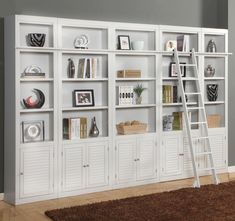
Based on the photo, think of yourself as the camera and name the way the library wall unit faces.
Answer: facing the viewer and to the right of the viewer

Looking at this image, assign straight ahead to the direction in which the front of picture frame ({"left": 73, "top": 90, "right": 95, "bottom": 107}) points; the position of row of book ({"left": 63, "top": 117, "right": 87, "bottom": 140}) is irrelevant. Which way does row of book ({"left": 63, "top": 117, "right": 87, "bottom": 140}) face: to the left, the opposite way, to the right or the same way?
the same way

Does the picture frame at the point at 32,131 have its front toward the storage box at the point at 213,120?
no

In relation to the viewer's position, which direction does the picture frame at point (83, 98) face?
facing the viewer

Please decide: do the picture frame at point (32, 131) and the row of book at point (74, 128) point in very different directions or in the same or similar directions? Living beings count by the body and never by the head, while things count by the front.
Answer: same or similar directions

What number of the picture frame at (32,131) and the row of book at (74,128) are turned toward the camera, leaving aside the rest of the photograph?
2

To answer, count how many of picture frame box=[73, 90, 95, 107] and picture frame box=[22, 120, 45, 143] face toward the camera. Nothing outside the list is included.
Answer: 2

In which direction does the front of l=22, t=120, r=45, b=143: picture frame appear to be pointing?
toward the camera

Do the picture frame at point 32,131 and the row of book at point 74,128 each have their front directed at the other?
no
